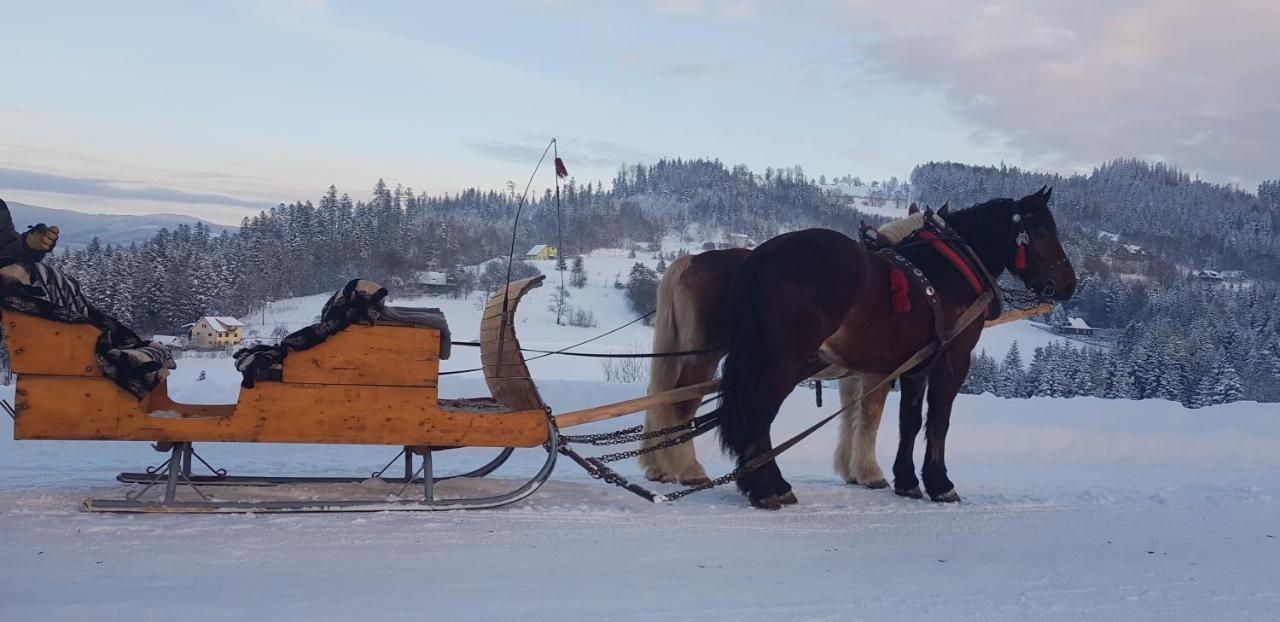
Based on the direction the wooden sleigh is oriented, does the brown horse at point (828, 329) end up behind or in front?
in front

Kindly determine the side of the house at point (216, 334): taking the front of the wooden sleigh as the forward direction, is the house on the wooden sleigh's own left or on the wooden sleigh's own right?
on the wooden sleigh's own left

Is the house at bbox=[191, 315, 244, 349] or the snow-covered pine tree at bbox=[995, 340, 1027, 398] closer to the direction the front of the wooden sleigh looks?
the snow-covered pine tree

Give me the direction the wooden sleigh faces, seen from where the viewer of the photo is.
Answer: facing to the right of the viewer

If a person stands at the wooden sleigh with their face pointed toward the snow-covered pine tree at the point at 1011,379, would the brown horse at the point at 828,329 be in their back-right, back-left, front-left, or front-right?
front-right

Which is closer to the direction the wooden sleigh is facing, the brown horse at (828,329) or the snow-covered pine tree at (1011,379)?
the brown horse

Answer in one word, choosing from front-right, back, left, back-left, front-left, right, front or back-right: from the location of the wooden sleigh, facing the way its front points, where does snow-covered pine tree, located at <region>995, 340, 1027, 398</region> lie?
front-left
